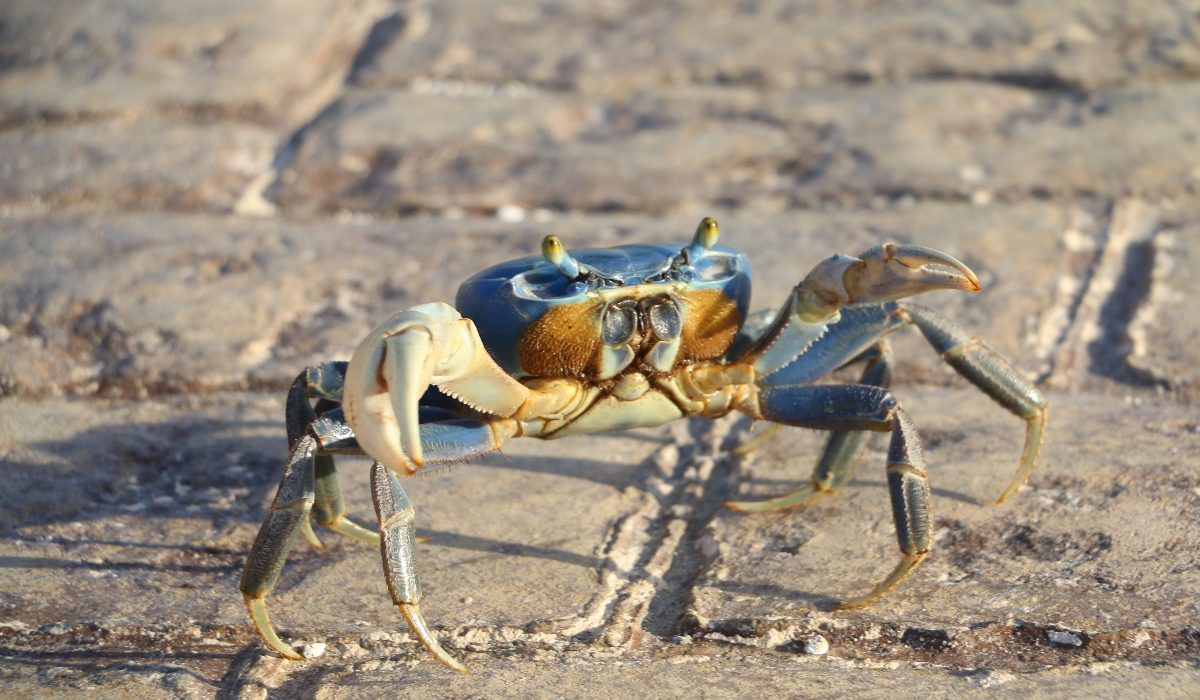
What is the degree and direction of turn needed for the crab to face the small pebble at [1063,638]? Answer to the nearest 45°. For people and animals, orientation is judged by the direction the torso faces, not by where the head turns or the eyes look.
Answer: approximately 45° to its left

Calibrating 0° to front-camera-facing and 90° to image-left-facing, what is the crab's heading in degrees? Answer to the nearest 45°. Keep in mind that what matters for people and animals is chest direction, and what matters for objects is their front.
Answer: approximately 0°

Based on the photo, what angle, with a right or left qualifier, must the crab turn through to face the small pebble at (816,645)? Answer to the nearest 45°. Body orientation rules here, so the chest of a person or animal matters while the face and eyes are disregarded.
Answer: approximately 45° to its left
